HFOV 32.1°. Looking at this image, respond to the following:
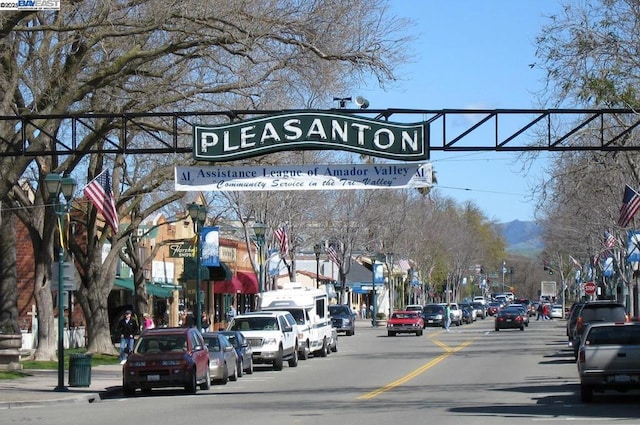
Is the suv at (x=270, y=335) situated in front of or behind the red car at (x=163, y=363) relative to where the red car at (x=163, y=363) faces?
behind

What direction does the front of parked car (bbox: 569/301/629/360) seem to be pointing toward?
away from the camera

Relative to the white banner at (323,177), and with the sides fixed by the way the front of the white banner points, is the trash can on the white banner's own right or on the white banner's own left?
on the white banner's own right

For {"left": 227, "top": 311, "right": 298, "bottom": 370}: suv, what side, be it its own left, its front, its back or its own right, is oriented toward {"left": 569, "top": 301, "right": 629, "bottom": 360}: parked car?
left

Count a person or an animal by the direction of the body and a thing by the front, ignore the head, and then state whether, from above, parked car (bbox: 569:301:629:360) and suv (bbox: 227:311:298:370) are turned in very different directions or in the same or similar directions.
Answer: very different directions

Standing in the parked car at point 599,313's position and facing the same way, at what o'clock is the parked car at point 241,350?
the parked car at point 241,350 is roughly at 8 o'clock from the parked car at point 599,313.

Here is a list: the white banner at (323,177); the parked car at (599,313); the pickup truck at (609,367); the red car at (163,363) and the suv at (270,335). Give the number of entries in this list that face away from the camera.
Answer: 2

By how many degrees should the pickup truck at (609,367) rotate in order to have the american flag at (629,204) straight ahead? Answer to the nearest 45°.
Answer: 0° — it already faces it

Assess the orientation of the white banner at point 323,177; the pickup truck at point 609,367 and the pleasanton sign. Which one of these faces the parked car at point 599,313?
the pickup truck

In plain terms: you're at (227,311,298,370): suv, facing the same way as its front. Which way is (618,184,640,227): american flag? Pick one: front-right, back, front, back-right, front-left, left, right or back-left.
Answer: left

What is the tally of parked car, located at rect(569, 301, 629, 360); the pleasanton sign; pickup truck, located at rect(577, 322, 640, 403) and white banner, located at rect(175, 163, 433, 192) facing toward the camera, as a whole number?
2

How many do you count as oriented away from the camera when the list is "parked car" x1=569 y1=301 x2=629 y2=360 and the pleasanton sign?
1

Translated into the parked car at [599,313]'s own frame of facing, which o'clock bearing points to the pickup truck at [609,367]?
The pickup truck is roughly at 6 o'clock from the parked car.

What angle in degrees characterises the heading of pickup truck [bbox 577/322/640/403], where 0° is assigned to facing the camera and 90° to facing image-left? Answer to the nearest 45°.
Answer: approximately 180°
